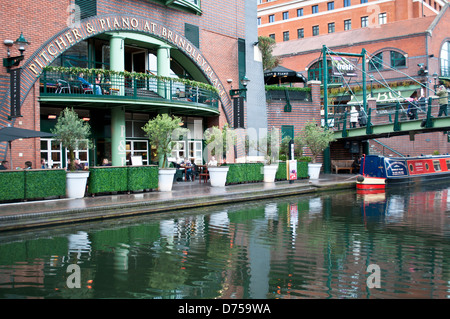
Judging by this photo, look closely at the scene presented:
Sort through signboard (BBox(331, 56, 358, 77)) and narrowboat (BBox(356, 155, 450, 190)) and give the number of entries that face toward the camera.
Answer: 1

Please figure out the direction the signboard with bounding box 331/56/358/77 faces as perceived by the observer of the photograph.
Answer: facing the viewer

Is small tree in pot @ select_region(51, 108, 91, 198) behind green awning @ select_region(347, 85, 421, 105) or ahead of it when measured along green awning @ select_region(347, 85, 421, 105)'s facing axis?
ahead

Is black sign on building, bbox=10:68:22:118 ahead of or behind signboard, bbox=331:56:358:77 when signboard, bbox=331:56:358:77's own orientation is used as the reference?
ahead

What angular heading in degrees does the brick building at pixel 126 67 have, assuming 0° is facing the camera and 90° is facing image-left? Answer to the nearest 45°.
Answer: approximately 315°

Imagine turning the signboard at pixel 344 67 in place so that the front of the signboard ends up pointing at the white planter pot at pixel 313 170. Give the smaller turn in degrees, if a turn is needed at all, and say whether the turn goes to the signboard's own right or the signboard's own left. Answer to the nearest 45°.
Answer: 0° — it already faces it

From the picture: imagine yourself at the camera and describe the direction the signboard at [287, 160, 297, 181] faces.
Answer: facing the viewer and to the right of the viewer

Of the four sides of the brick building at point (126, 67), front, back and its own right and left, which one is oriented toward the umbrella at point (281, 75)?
left

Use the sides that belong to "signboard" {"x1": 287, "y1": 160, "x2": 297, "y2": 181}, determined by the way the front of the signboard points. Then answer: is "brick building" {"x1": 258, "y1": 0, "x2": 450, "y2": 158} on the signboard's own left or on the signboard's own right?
on the signboard's own left

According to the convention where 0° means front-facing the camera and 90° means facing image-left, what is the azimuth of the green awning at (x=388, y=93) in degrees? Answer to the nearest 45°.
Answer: approximately 45°

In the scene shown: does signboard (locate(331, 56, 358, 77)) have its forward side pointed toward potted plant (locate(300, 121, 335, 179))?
yes

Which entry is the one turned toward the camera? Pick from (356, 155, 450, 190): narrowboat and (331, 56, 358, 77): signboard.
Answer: the signboard

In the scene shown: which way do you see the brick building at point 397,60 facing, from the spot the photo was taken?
facing the viewer and to the left of the viewer
